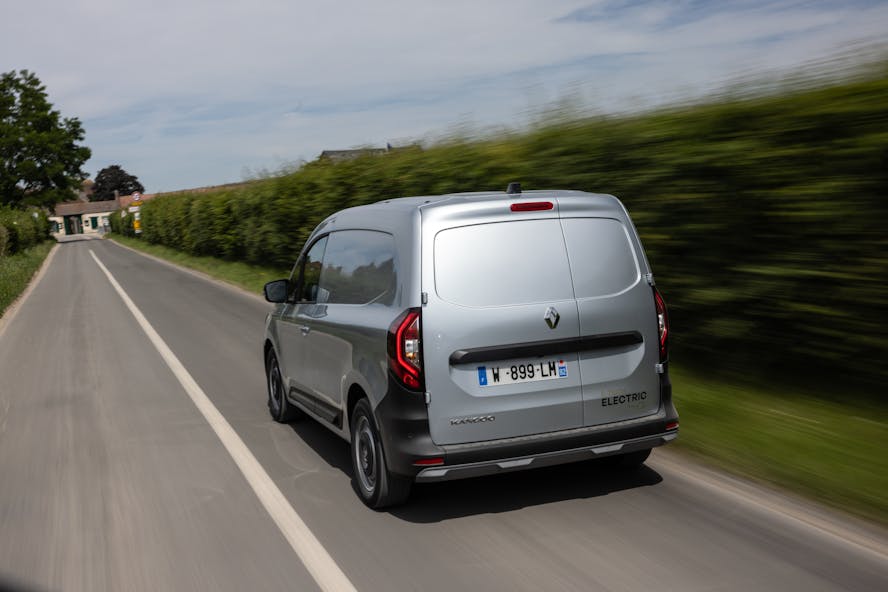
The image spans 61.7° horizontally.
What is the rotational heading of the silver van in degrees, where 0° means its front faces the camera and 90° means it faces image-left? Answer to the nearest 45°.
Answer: approximately 135°
